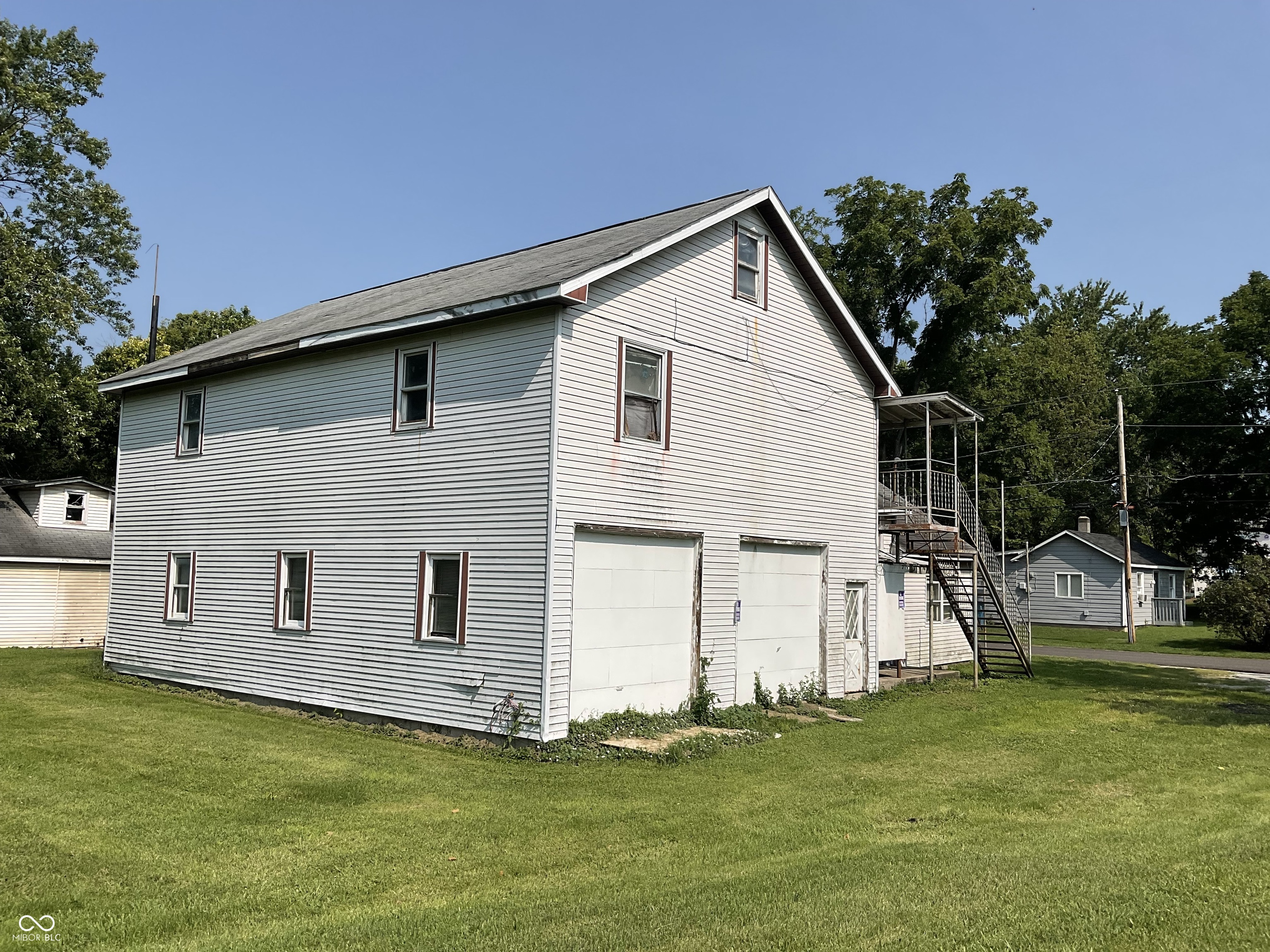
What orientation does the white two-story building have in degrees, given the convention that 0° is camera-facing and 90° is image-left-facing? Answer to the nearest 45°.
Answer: approximately 315°

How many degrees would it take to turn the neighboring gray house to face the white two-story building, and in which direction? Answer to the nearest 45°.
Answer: approximately 45° to its right

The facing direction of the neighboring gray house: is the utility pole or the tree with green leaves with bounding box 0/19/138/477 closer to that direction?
the utility pole

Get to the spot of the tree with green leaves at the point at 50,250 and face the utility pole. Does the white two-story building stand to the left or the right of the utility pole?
right

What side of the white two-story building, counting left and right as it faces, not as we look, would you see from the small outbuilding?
back

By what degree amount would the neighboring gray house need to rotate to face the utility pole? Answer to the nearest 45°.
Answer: approximately 45° to its right

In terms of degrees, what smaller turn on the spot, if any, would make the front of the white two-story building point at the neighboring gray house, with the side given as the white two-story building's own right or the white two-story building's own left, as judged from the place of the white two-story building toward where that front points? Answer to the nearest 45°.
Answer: approximately 90° to the white two-story building's own left

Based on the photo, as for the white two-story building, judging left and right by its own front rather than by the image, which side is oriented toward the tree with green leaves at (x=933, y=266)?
left

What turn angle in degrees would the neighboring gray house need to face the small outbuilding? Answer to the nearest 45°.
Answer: approximately 90° to its right

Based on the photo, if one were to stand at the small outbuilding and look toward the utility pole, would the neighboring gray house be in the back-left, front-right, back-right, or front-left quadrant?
front-left

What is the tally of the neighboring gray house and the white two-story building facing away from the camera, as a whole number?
0

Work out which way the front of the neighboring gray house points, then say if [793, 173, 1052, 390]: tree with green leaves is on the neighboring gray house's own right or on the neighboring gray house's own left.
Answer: on the neighboring gray house's own right

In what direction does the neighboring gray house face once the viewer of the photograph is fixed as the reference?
facing the viewer and to the right of the viewer
